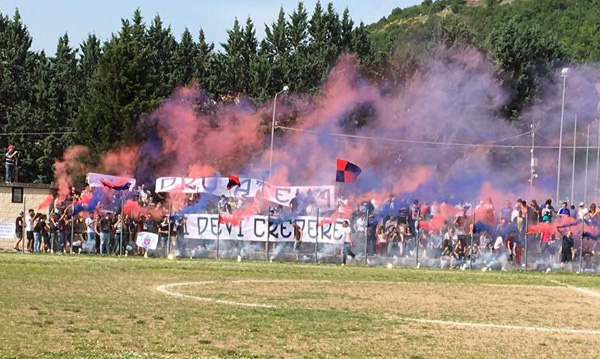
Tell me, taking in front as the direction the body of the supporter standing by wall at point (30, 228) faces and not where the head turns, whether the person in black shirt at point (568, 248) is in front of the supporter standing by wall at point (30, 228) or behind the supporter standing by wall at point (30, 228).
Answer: in front

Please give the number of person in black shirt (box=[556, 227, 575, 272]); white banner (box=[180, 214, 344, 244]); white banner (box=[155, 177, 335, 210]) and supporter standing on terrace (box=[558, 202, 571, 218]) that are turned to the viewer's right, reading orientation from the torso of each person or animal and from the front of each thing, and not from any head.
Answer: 0

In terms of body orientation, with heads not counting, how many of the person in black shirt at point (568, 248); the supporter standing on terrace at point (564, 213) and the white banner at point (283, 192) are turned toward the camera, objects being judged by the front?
3

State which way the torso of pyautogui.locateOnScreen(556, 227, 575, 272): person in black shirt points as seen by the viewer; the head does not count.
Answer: toward the camera

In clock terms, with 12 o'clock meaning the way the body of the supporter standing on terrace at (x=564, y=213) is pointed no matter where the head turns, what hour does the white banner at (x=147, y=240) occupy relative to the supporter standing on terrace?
The white banner is roughly at 3 o'clock from the supporter standing on terrace.

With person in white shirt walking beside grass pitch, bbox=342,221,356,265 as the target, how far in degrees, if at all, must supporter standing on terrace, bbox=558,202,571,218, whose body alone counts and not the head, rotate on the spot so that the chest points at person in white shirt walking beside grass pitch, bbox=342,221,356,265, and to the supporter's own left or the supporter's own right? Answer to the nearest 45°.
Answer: approximately 90° to the supporter's own right

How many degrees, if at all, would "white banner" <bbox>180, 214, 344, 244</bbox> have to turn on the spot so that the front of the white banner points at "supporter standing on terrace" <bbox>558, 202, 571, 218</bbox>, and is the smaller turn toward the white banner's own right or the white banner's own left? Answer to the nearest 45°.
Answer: approximately 90° to the white banner's own left

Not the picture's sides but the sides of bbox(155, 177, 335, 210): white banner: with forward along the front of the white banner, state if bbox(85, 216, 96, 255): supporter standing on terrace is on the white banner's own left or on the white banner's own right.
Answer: on the white banner's own right

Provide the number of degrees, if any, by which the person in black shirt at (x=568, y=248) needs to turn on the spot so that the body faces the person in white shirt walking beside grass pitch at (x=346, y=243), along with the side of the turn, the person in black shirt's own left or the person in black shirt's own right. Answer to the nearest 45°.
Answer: approximately 90° to the person in black shirt's own right

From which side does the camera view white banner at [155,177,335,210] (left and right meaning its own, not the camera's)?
front

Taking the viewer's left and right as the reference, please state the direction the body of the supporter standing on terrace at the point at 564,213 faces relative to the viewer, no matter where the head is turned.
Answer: facing the viewer

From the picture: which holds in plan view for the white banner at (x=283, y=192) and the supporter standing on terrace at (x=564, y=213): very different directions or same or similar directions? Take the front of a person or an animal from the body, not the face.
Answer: same or similar directions
